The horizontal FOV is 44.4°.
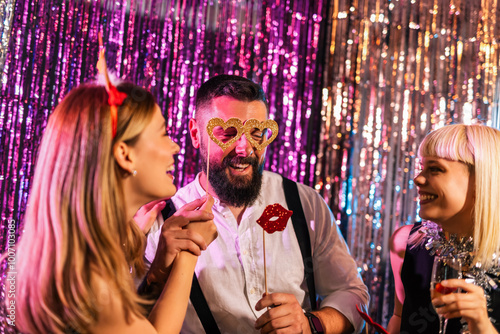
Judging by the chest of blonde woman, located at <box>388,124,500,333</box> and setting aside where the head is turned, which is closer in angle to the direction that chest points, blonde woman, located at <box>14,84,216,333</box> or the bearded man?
the blonde woman

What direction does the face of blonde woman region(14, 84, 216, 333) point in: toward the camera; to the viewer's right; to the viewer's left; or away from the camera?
to the viewer's right

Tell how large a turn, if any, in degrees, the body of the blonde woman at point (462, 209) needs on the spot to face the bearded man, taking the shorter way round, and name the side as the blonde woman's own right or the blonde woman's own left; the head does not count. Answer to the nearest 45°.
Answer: approximately 45° to the blonde woman's own right

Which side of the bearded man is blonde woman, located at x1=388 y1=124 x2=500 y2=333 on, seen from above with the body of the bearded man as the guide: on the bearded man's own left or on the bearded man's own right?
on the bearded man's own left

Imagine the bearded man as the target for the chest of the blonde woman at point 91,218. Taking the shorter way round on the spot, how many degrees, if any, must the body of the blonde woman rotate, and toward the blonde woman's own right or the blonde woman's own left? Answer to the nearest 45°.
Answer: approximately 45° to the blonde woman's own left

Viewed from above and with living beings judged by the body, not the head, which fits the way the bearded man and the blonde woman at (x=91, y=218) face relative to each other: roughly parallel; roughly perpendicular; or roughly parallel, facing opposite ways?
roughly perpendicular

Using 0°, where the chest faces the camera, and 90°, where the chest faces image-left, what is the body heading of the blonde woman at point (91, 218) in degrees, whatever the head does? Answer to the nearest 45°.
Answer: approximately 270°

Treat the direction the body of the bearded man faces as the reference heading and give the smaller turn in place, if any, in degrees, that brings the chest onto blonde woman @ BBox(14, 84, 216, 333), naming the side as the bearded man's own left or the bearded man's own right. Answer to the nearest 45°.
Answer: approximately 45° to the bearded man's own right

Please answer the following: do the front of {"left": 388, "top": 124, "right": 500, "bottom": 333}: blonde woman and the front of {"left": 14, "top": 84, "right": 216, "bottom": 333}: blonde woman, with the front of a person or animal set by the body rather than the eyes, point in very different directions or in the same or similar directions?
very different directions

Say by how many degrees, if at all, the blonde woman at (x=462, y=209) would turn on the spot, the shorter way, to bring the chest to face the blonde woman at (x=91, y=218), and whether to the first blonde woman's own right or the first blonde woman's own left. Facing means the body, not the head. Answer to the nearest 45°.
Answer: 0° — they already face them

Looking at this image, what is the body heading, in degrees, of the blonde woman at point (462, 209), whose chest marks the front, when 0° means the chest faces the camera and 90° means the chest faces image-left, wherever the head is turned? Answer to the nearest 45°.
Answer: approximately 45°
